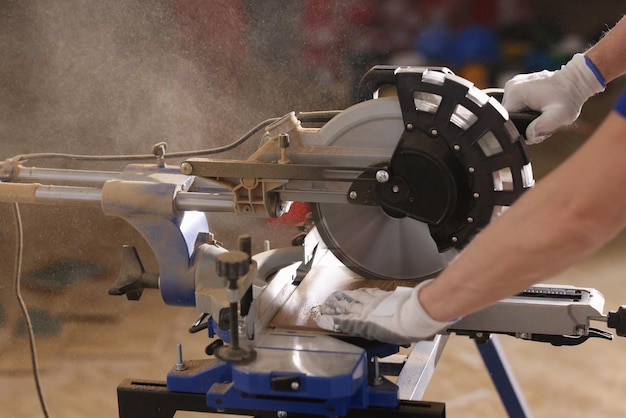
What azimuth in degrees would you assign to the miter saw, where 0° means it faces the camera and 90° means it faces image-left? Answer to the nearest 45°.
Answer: approximately 270°
